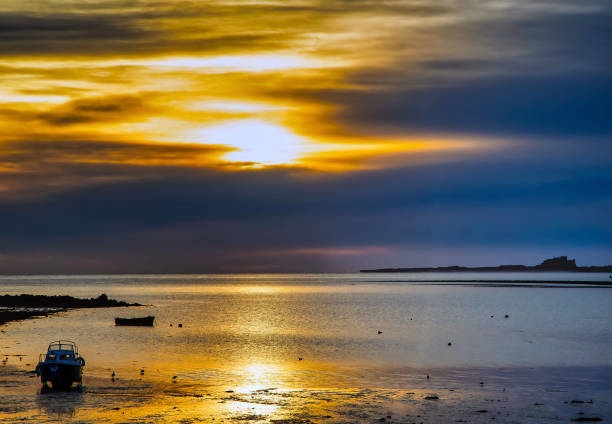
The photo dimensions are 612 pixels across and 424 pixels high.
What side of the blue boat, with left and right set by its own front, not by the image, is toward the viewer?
front
